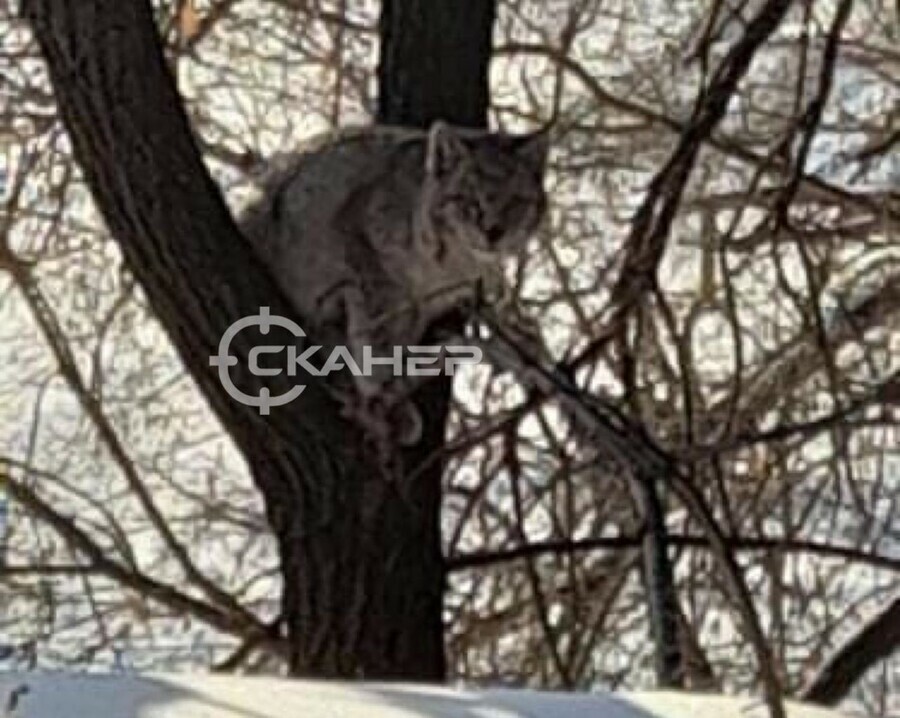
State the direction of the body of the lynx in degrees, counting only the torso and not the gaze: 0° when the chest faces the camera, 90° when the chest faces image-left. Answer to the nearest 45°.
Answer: approximately 315°
